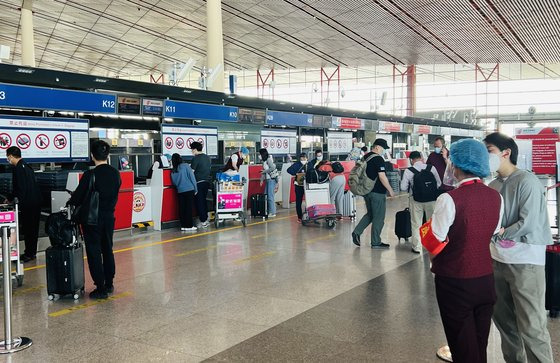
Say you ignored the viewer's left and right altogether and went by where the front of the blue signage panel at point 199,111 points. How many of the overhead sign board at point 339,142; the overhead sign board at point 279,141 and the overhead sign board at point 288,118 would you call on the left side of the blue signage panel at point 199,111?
3

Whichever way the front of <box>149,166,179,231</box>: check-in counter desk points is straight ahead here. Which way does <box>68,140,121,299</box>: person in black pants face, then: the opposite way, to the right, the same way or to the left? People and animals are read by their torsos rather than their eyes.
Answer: the opposite way

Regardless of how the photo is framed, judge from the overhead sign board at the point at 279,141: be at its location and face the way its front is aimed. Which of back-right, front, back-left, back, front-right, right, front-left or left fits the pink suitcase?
front-right

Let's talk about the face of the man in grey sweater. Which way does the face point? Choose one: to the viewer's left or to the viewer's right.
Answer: to the viewer's left

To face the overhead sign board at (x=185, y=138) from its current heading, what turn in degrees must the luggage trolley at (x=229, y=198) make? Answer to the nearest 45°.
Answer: approximately 45° to its left

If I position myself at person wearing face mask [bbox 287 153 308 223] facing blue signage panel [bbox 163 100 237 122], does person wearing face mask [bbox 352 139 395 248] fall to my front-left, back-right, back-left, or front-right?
back-left

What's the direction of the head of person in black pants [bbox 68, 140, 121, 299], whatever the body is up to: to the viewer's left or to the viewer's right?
to the viewer's left

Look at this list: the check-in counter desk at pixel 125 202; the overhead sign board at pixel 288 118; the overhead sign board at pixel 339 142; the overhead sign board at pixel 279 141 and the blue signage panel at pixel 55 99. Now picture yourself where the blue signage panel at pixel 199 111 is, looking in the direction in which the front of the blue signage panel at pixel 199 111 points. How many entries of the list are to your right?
2

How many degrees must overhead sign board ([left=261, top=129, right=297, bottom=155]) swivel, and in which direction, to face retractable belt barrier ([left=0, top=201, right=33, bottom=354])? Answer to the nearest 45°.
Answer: approximately 45° to its right

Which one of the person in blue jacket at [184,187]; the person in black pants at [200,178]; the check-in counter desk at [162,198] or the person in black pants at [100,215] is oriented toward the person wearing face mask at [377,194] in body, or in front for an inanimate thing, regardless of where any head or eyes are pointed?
the check-in counter desk

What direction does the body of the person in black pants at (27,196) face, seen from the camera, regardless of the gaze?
to the viewer's left

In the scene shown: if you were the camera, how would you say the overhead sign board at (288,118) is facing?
facing the viewer and to the right of the viewer

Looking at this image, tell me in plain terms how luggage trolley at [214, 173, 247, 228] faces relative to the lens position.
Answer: facing away from the viewer

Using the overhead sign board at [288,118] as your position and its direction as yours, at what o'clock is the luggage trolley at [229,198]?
The luggage trolley is roughly at 2 o'clock from the overhead sign board.

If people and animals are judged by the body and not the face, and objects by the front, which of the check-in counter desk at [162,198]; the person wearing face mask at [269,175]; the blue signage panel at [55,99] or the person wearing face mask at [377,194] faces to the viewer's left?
the person wearing face mask at [269,175]

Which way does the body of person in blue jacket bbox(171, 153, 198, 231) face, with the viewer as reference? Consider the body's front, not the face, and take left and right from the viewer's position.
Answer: facing away from the viewer and to the left of the viewer
